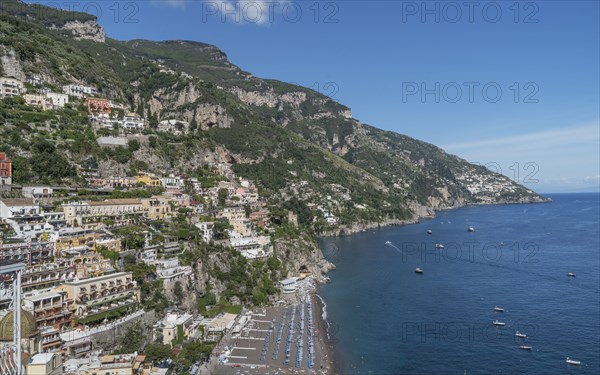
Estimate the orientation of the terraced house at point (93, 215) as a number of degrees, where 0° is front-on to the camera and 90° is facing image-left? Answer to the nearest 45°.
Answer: approximately 315°

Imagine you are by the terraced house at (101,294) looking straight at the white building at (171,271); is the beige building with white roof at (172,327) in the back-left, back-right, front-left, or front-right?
front-right

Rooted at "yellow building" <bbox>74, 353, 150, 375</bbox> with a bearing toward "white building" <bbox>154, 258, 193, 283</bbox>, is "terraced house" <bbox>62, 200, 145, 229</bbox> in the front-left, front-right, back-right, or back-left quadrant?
front-left

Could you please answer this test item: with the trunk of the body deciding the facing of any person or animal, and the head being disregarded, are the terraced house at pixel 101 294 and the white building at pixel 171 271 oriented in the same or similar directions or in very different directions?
same or similar directions

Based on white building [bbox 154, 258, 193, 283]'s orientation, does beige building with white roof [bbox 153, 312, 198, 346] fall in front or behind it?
in front

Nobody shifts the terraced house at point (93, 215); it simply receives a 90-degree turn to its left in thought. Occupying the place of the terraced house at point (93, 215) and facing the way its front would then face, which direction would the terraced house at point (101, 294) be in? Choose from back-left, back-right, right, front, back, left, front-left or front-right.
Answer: back-right

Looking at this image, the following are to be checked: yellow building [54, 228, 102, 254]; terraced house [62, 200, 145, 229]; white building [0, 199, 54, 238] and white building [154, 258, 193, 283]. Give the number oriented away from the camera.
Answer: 0

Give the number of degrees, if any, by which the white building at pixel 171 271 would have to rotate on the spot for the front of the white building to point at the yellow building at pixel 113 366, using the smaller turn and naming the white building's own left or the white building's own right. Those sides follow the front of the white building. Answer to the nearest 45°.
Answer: approximately 45° to the white building's own right

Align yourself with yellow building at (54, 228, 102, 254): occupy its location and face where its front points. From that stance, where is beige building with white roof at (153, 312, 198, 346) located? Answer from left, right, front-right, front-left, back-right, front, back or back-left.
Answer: front

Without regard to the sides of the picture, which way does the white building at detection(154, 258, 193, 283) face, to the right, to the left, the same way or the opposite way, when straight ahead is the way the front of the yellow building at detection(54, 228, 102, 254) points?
the same way

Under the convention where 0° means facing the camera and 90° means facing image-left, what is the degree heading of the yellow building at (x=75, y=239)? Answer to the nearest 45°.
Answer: approximately 315°

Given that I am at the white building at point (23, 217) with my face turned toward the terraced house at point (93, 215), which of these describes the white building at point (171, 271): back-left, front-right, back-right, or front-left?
front-right

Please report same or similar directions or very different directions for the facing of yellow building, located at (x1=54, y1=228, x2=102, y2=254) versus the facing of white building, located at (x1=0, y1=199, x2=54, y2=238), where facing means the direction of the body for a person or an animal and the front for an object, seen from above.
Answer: same or similar directions

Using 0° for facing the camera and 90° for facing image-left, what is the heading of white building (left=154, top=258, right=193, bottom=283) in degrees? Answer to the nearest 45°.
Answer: approximately 315°

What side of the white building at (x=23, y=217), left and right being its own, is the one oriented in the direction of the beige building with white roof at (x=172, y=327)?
front

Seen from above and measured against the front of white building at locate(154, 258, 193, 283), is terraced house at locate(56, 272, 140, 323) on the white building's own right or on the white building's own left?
on the white building's own right

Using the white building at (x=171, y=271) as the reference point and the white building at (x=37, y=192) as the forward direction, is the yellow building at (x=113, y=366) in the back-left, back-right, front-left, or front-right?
back-left

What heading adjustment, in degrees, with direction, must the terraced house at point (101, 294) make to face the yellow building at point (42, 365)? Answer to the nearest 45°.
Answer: approximately 45° to its right

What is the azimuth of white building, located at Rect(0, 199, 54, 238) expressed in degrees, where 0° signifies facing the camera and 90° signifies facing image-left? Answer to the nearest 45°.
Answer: approximately 315°
